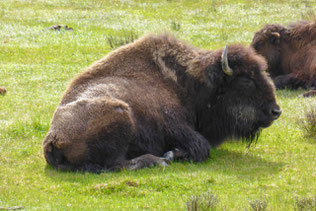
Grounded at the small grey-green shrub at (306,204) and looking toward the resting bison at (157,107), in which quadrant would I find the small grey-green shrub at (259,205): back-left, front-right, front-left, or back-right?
front-left

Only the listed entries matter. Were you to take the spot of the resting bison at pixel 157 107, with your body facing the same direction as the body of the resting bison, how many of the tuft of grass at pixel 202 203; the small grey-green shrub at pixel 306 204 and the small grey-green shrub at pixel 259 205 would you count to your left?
0

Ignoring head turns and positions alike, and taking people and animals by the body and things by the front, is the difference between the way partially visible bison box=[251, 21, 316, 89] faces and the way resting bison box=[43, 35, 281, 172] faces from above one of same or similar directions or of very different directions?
very different directions

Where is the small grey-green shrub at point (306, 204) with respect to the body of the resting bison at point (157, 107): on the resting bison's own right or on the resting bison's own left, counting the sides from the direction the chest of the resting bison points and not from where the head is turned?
on the resting bison's own right

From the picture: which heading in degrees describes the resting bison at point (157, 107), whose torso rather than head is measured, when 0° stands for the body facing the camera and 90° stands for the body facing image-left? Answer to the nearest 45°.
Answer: approximately 270°

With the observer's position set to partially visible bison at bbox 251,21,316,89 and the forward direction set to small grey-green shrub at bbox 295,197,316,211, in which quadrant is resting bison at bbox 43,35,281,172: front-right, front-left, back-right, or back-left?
front-right

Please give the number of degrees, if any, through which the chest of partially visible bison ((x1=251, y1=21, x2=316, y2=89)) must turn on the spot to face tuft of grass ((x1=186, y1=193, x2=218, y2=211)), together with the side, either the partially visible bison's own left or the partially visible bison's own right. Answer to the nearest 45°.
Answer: approximately 90° to the partially visible bison's own left

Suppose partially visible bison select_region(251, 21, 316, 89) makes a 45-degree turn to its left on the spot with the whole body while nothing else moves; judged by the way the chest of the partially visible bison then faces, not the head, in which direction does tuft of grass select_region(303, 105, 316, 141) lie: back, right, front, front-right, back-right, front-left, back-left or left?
front-left

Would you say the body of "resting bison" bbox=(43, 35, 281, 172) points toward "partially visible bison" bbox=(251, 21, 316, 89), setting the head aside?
no

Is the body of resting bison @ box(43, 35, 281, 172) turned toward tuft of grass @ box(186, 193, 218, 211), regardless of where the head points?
no

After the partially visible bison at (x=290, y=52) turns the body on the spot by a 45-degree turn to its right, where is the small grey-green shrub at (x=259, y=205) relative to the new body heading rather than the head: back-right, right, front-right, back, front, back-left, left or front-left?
back-left

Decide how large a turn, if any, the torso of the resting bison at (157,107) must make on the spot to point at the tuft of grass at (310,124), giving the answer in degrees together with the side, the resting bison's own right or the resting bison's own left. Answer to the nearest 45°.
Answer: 0° — it already faces it

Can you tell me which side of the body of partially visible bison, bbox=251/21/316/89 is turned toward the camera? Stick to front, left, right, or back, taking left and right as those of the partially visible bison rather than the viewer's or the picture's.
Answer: left

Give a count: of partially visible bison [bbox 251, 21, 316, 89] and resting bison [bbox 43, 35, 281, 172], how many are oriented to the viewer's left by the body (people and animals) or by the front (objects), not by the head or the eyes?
1
